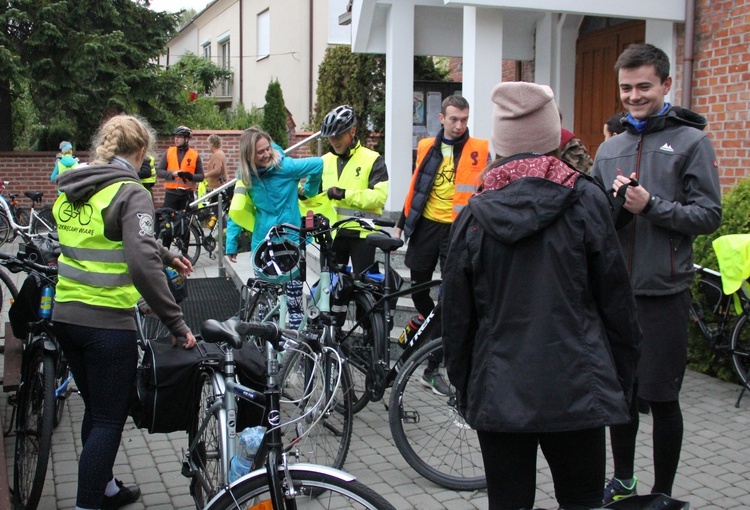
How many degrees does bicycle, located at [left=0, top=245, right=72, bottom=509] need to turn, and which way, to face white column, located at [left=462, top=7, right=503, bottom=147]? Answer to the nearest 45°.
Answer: approximately 135° to its left

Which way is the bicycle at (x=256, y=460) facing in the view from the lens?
facing the viewer and to the right of the viewer

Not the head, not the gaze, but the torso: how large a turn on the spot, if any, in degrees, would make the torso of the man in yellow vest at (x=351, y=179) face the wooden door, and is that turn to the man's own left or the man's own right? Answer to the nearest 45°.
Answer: approximately 180°

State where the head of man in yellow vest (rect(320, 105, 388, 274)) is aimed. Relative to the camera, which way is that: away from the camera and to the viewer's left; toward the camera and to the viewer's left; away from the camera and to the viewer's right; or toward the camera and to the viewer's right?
toward the camera and to the viewer's left

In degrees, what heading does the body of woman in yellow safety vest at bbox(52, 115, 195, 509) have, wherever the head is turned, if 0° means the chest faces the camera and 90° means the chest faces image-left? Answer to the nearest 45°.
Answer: approximately 225°

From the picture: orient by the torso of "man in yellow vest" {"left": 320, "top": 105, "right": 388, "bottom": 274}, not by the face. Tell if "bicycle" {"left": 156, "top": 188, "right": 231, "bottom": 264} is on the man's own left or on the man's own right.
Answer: on the man's own right

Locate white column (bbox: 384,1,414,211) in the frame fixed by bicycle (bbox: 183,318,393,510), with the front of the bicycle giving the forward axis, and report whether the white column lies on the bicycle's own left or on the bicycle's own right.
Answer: on the bicycle's own left

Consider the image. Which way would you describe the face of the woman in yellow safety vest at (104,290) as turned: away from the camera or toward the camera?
away from the camera
